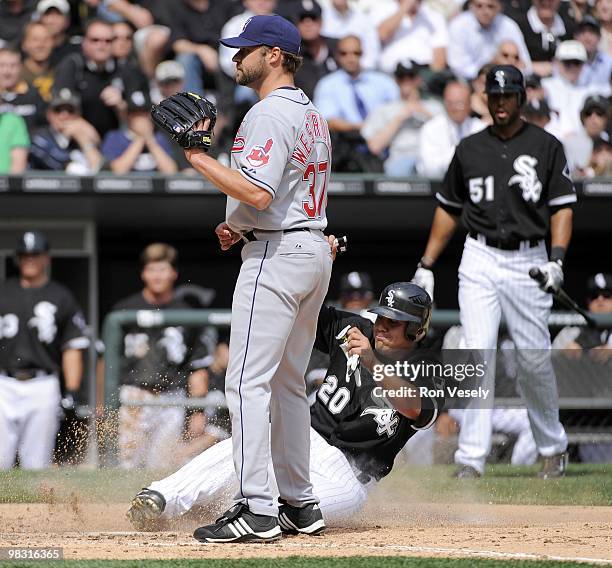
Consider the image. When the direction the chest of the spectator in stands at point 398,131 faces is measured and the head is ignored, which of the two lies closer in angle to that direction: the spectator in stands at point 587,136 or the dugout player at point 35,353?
the dugout player

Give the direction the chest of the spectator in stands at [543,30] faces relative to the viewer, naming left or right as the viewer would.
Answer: facing the viewer

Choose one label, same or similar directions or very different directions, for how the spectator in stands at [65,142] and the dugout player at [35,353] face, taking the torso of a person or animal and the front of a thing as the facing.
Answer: same or similar directions

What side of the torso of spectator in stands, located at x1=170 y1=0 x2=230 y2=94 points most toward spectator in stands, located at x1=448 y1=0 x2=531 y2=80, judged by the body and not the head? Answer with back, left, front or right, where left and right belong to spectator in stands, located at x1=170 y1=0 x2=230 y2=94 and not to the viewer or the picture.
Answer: left

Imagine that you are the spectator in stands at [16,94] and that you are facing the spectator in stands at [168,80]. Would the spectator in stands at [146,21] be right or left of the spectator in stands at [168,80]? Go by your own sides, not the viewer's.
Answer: left

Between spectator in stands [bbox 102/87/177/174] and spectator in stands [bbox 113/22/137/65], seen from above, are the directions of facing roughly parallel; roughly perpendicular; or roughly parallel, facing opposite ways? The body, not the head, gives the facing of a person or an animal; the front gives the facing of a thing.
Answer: roughly parallel

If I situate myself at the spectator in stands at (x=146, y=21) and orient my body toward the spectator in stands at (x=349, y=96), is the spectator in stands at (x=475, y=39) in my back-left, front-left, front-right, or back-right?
front-left

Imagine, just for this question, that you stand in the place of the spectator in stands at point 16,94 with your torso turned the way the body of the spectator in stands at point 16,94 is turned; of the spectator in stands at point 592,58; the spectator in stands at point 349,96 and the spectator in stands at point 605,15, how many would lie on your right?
0

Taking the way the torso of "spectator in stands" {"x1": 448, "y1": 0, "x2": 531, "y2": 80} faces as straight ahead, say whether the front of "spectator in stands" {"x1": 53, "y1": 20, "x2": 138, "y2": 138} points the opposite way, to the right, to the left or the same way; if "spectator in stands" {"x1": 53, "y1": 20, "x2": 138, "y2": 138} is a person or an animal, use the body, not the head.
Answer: the same way

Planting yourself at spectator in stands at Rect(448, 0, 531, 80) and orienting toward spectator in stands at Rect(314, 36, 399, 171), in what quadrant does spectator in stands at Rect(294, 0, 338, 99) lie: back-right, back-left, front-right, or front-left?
front-right

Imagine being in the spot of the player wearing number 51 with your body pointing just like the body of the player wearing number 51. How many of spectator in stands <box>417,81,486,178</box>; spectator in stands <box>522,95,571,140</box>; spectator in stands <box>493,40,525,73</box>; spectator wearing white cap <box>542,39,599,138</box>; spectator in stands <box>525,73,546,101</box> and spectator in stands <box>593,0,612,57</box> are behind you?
6

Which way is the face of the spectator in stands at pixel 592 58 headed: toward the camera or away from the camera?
toward the camera

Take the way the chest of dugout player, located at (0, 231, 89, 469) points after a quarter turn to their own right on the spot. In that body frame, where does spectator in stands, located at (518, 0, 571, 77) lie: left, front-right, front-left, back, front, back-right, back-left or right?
back-right

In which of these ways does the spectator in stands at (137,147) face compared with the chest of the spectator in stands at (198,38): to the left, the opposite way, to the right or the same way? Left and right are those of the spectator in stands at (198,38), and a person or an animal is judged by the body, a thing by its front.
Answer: the same way

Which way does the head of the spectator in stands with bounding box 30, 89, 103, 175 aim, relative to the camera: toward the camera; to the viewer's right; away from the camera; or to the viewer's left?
toward the camera

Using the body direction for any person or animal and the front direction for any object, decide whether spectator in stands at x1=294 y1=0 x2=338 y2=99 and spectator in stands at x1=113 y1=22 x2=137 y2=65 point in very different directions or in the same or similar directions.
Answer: same or similar directions

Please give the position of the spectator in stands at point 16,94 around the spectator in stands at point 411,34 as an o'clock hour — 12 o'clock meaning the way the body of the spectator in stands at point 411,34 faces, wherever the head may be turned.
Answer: the spectator in stands at point 16,94 is roughly at 2 o'clock from the spectator in stands at point 411,34.

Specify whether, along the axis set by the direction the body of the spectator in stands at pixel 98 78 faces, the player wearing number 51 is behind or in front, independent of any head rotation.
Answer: in front

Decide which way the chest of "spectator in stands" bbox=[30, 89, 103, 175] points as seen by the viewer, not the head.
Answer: toward the camera

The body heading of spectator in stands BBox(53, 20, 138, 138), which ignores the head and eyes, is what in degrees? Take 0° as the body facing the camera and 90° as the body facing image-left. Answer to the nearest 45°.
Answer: approximately 0°
